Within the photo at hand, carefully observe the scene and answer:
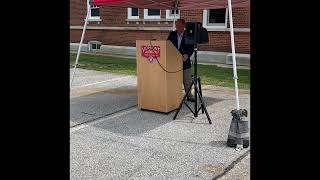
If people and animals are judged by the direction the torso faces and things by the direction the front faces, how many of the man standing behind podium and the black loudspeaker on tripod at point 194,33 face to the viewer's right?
0

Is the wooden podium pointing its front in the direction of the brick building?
no

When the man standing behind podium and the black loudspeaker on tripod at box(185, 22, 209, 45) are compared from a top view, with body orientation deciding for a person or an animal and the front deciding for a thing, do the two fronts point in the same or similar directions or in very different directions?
same or similar directions

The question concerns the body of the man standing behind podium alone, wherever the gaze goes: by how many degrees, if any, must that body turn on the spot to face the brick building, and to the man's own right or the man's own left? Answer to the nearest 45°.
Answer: approximately 135° to the man's own right

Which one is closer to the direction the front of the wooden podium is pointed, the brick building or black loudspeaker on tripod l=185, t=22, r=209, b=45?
the black loudspeaker on tripod

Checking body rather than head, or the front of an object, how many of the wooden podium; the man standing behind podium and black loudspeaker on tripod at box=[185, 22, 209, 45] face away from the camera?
0

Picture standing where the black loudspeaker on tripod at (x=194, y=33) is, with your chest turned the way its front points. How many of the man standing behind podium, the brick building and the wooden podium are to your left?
0

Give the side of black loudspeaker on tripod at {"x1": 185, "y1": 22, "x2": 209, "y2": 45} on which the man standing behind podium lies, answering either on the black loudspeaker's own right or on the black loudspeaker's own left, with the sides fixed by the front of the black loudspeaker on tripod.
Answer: on the black loudspeaker's own right

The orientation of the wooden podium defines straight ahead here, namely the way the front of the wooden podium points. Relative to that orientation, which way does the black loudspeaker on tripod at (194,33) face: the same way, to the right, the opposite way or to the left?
the same way

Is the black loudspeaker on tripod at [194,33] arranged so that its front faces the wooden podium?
no

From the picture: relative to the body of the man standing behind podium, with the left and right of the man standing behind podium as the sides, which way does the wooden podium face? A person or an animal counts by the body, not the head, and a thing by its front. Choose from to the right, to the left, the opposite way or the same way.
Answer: the same way

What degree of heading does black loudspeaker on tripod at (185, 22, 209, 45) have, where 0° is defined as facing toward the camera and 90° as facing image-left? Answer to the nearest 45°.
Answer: approximately 45°

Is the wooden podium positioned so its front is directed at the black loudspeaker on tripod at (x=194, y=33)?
no

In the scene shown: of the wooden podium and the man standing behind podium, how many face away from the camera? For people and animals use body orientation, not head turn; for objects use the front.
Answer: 0

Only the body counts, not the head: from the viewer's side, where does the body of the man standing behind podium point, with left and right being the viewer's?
facing the viewer and to the left of the viewer
